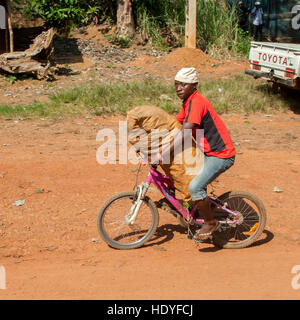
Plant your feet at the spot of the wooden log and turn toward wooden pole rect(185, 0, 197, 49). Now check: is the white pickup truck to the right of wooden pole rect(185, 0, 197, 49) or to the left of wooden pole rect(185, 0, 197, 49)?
right

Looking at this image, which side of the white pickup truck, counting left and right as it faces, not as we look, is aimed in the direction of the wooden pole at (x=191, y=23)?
left

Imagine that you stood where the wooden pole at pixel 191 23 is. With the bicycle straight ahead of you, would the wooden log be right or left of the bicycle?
right

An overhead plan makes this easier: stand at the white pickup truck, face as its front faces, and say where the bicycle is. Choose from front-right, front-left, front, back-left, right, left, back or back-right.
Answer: back-right

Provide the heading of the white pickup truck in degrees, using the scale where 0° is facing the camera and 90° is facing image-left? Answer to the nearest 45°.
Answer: approximately 225°
